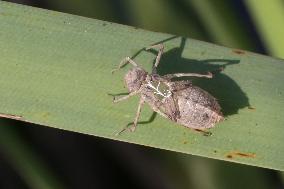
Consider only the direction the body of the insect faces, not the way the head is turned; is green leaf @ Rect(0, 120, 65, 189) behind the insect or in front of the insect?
in front

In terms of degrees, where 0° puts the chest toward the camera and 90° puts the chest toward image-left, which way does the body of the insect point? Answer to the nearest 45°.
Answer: approximately 90°
